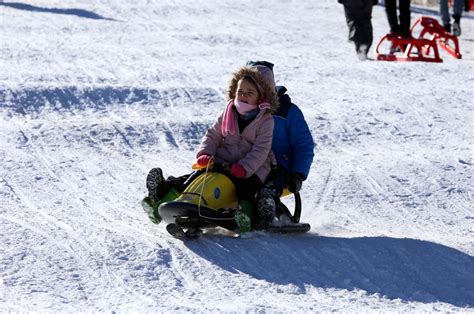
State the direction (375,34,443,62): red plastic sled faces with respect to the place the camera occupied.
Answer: facing to the left of the viewer

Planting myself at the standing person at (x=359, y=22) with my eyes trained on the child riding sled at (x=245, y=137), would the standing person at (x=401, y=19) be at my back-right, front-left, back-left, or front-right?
back-left

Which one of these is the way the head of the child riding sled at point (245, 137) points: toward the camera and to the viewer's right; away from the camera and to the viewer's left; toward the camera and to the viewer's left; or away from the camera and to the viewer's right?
toward the camera and to the viewer's left
